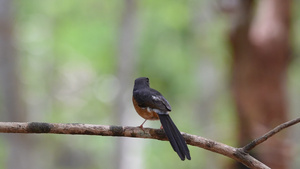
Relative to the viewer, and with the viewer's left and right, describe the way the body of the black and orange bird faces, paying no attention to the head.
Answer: facing away from the viewer and to the left of the viewer

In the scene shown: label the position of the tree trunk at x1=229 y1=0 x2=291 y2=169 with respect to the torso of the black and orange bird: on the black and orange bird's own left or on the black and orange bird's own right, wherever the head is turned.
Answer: on the black and orange bird's own right
